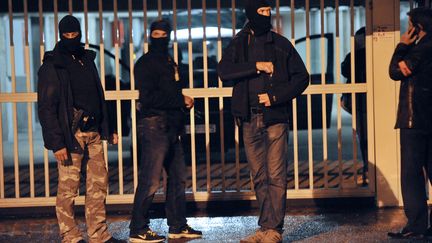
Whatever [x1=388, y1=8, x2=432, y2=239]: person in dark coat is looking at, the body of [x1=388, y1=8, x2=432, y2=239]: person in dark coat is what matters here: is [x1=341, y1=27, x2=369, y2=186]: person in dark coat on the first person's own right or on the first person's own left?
on the first person's own right

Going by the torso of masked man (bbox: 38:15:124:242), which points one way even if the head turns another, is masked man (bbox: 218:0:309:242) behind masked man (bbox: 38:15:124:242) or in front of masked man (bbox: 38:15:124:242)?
in front

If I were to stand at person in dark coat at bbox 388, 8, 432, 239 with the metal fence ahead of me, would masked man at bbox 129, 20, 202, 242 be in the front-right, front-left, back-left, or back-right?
front-left

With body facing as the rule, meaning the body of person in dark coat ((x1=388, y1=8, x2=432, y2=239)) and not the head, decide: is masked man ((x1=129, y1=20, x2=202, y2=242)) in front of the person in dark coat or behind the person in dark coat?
in front

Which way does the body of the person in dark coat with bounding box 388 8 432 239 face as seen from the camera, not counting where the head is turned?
to the viewer's left

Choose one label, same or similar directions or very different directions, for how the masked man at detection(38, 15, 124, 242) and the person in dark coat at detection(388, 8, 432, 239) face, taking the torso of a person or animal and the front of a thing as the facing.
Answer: very different directions

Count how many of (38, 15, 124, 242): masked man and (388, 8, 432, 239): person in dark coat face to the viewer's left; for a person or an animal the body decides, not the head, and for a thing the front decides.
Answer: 1

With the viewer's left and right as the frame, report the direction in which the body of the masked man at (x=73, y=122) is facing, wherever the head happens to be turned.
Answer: facing the viewer and to the right of the viewer

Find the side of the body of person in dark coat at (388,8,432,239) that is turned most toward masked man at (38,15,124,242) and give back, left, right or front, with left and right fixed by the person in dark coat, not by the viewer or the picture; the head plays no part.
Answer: front
